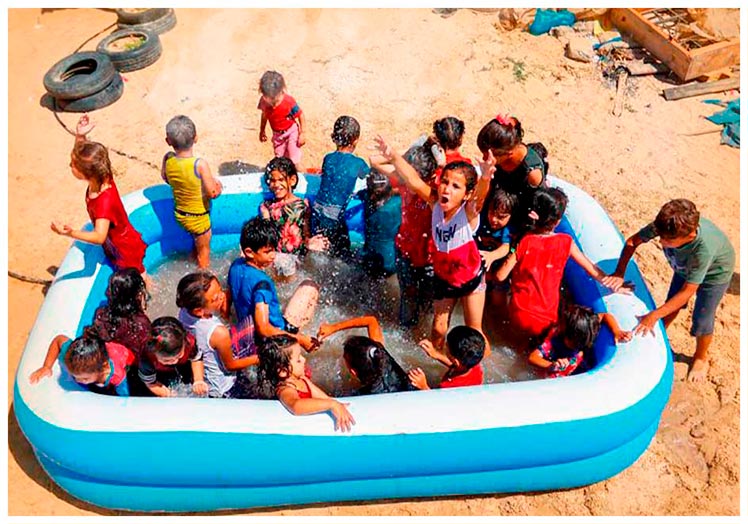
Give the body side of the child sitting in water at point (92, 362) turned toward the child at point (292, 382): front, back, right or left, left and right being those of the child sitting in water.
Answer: left

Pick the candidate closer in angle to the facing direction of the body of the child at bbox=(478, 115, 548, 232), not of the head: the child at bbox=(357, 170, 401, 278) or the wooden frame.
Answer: the child

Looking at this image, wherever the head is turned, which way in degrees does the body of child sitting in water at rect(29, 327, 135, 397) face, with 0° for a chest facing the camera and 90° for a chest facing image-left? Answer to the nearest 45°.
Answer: approximately 45°

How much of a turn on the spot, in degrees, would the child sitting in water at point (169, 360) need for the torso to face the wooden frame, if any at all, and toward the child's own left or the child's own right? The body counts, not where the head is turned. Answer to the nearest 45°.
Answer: approximately 135° to the child's own left

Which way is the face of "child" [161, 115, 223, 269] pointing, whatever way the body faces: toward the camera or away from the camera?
away from the camera

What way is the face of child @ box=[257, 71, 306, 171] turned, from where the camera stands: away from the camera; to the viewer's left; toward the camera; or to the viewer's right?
toward the camera

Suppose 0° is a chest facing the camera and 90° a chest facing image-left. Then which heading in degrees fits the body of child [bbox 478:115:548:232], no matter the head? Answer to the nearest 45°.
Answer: approximately 45°

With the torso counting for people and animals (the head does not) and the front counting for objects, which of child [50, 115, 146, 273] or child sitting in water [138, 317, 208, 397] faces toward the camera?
the child sitting in water

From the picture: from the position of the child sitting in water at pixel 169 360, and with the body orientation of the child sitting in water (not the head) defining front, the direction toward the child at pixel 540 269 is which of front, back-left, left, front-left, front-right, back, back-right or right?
left

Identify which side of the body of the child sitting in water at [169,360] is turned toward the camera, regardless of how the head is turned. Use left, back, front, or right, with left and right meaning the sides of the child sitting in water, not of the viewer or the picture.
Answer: front
